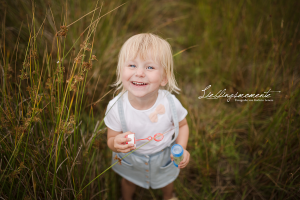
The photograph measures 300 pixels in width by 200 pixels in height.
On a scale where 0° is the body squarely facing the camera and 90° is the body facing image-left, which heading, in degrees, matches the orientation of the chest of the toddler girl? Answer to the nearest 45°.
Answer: approximately 0°
